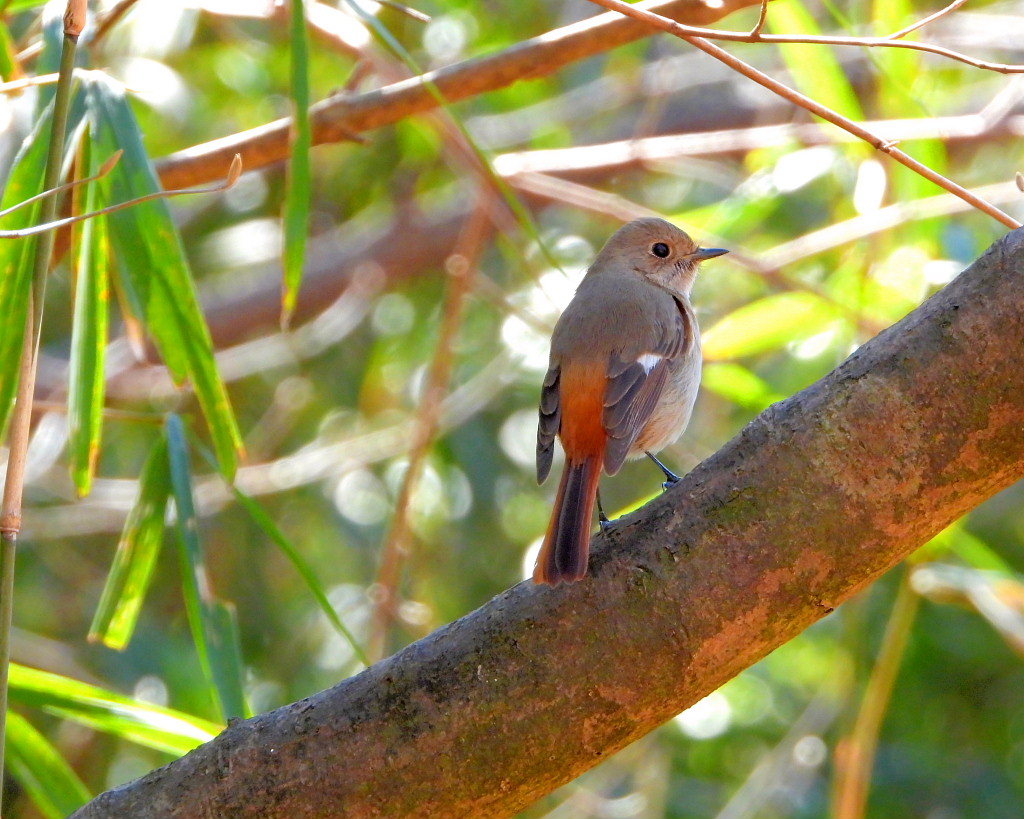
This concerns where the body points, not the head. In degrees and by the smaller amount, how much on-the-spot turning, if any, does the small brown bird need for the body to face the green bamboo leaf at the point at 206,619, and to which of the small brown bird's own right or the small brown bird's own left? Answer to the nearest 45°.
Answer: approximately 90° to the small brown bird's own left

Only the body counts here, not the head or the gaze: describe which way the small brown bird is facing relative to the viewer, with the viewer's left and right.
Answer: facing away from the viewer and to the right of the viewer

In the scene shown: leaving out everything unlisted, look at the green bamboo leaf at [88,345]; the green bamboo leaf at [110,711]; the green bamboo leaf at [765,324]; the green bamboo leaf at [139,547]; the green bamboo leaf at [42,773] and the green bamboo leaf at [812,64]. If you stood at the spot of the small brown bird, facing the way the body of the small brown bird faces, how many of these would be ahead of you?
2
